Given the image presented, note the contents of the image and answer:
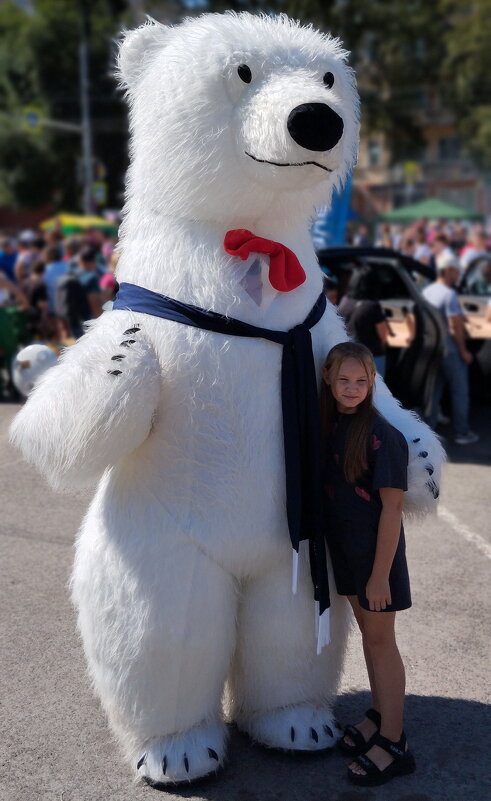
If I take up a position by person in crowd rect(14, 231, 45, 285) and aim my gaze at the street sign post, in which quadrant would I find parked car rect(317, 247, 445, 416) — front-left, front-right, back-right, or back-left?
back-right

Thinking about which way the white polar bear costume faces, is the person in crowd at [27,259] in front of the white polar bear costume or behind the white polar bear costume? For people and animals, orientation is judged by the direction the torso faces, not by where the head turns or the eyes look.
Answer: behind

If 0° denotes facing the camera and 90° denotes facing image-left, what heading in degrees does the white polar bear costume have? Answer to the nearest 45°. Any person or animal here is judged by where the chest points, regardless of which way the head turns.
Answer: approximately 315°

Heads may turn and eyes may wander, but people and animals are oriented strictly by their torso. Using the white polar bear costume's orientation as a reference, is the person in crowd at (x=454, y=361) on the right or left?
on its left

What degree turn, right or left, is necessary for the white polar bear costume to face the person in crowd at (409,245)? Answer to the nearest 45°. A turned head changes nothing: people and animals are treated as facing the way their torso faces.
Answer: approximately 135° to its left

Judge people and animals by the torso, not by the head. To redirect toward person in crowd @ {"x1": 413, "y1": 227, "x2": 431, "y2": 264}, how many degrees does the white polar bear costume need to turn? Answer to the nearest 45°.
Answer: approximately 135° to its left

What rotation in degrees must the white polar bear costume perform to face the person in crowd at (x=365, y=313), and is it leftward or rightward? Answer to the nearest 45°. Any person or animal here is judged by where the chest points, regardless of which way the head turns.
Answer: approximately 135° to its left

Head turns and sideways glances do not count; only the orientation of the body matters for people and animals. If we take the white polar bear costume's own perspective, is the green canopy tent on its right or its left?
on its left
